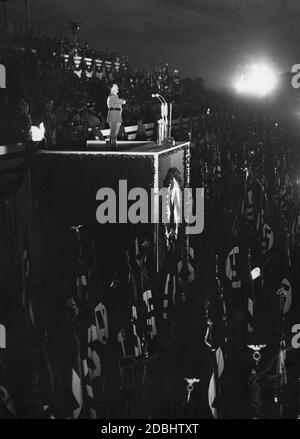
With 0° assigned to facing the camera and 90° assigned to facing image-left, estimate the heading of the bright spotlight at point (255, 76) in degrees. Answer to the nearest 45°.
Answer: approximately 0°

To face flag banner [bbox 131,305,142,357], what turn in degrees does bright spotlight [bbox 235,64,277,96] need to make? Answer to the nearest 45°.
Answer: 0° — it already faces it

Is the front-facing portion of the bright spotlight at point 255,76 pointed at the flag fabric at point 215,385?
yes

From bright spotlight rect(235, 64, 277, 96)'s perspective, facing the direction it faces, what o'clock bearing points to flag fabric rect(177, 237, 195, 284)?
The flag fabric is roughly at 12 o'clock from the bright spotlight.

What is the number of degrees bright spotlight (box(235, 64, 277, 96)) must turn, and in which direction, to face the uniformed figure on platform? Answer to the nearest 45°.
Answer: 0° — it already faces them

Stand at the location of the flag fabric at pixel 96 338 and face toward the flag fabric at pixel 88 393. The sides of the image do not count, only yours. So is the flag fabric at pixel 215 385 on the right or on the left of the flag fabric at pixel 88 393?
left

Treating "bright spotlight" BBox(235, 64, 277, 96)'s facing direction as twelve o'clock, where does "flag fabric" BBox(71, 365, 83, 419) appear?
The flag fabric is roughly at 12 o'clock from the bright spotlight.

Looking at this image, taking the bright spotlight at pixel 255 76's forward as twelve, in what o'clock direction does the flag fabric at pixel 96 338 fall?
The flag fabric is roughly at 12 o'clock from the bright spotlight.
